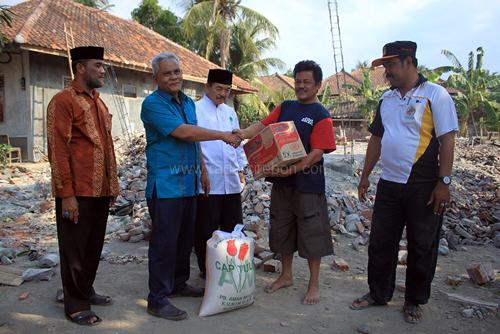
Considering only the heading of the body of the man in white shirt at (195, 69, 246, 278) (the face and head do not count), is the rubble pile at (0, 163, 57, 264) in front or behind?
behind

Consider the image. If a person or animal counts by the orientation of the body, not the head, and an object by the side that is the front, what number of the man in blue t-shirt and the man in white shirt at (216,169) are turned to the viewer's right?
0

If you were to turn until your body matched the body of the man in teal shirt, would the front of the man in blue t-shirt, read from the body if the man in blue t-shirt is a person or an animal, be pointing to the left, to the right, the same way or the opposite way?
to the right

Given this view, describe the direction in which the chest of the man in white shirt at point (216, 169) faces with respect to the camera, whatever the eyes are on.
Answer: toward the camera

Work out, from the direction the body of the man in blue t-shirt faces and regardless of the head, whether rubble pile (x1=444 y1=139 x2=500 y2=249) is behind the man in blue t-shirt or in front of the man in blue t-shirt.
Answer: behind

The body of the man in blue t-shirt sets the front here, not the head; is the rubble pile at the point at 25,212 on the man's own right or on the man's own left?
on the man's own right

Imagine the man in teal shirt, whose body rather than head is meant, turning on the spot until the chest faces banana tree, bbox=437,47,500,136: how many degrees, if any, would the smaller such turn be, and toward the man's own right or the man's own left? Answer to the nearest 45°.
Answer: approximately 90° to the man's own left

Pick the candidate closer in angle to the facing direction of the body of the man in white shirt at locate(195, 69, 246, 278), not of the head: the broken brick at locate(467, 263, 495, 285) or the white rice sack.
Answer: the white rice sack

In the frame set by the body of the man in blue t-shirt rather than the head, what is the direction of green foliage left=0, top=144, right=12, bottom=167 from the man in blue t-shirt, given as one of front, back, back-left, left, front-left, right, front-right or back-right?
right

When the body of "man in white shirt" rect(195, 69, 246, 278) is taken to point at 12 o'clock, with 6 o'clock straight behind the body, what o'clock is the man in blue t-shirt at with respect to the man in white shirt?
The man in blue t-shirt is roughly at 10 o'clock from the man in white shirt.

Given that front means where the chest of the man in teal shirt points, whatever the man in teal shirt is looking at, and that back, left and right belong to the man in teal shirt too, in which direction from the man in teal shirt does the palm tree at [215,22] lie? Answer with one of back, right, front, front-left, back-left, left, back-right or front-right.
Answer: back-left

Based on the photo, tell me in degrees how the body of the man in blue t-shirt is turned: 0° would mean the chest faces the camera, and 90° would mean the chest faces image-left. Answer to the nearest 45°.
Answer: approximately 45°

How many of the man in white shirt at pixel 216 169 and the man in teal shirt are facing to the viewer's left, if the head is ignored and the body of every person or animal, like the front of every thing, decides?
0

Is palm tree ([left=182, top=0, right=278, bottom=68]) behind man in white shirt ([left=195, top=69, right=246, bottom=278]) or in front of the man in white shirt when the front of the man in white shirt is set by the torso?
behind

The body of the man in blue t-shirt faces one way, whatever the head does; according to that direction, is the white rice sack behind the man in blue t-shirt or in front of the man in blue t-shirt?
in front

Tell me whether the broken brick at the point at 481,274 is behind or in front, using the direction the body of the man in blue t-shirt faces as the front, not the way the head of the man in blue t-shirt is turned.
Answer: behind

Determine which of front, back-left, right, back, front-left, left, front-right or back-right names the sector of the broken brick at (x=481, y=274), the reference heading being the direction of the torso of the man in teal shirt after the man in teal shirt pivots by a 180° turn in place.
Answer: back-right
